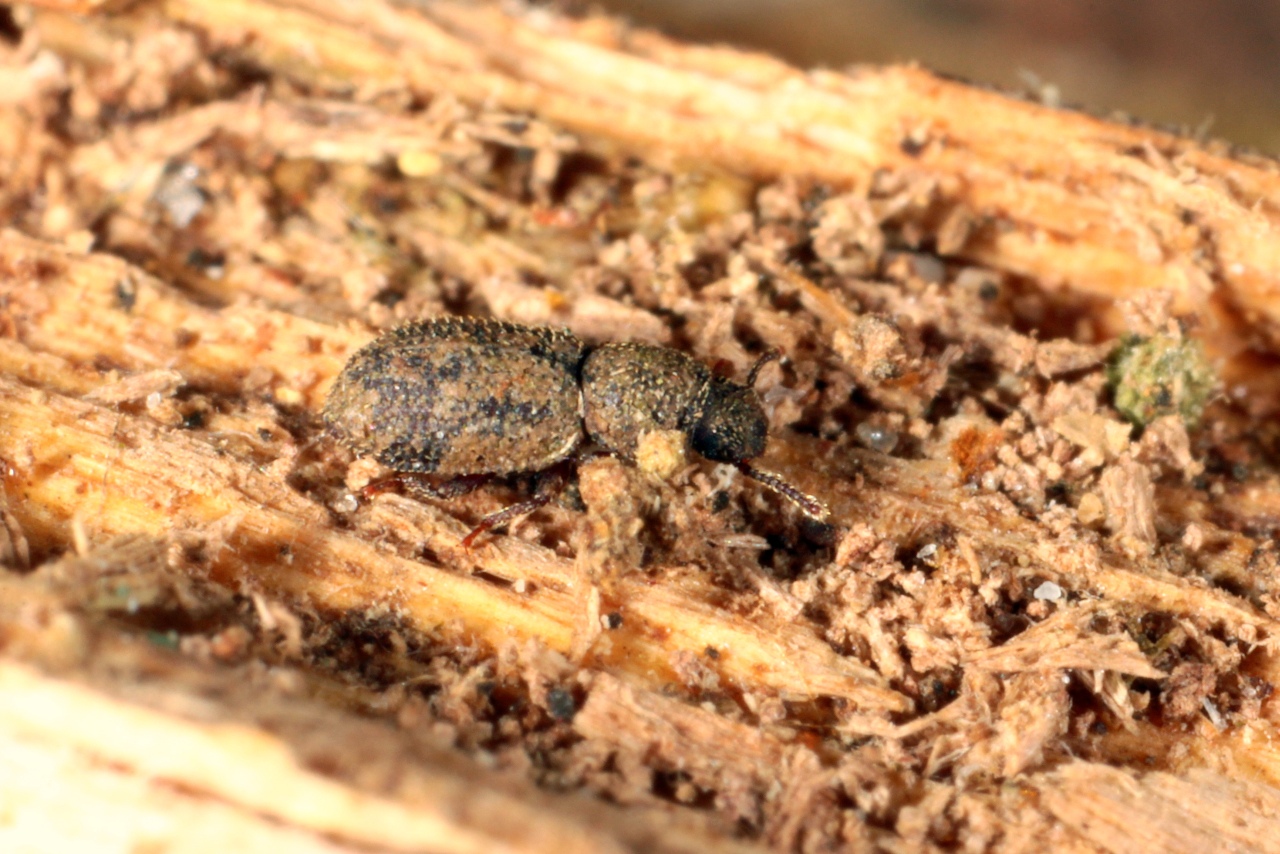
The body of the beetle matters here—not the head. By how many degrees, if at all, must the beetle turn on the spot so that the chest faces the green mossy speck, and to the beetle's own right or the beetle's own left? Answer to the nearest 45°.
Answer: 0° — it already faces it

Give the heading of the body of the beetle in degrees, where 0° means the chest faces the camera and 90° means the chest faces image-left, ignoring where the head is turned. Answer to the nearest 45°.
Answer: approximately 270°
